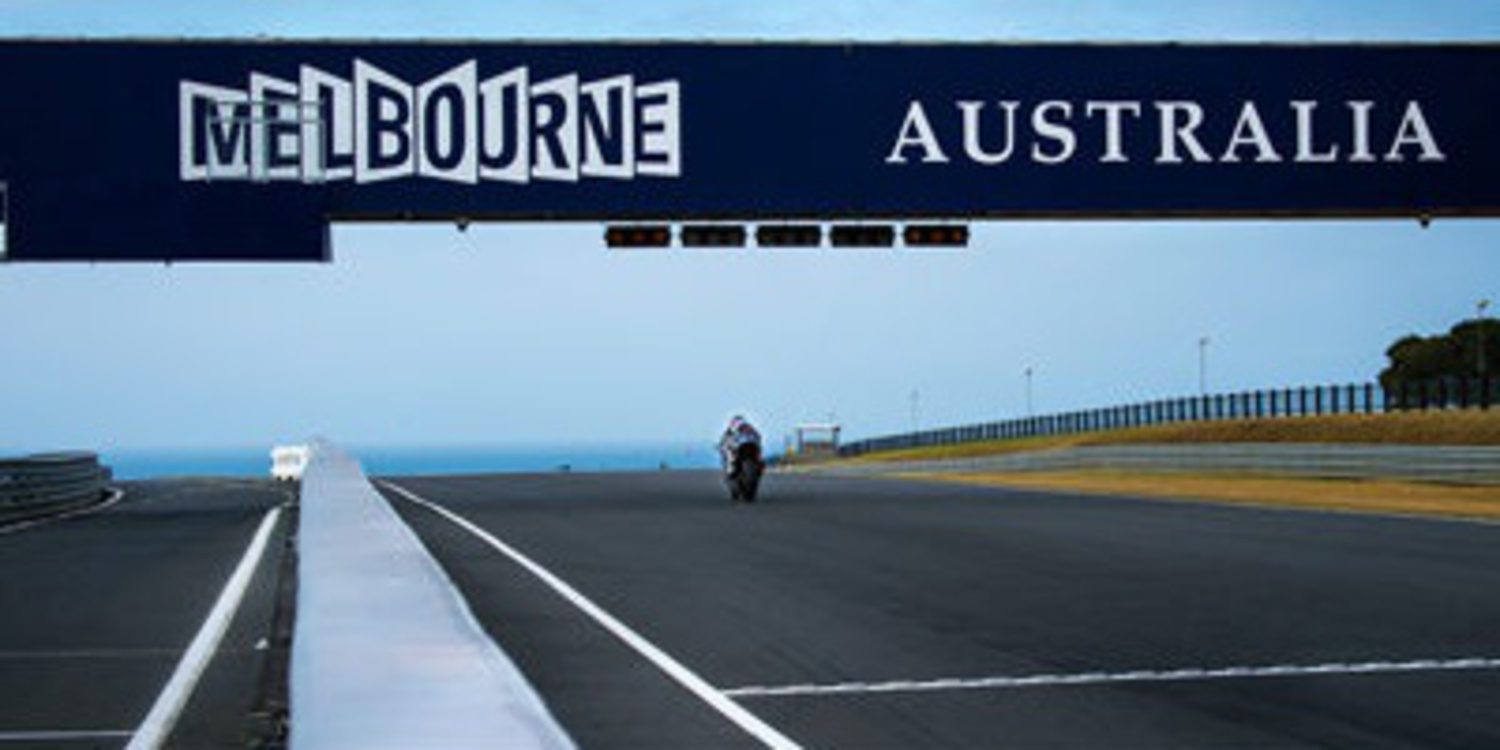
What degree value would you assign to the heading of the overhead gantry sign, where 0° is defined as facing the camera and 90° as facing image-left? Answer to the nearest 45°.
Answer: approximately 0°

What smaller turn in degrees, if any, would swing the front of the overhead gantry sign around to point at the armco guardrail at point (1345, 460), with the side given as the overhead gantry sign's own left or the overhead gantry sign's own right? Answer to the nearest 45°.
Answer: approximately 90° to the overhead gantry sign's own left

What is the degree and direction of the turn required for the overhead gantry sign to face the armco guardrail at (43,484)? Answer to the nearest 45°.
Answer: approximately 90° to its right
